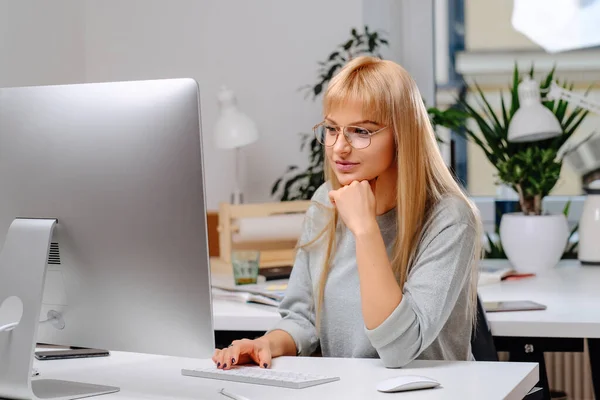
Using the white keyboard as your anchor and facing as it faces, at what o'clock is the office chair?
The office chair is roughly at 12 o'clock from the white keyboard.

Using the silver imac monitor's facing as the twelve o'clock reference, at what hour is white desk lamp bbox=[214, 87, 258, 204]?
The white desk lamp is roughly at 11 o'clock from the silver imac monitor.

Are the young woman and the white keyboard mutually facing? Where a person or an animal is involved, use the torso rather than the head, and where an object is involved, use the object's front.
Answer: yes

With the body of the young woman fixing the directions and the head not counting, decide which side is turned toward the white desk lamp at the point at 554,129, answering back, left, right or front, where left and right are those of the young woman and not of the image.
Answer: back

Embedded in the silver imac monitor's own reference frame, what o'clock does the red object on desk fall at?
The red object on desk is roughly at 12 o'clock from the silver imac monitor.

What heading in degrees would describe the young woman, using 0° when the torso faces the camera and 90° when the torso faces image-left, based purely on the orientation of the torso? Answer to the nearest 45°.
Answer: approximately 45°

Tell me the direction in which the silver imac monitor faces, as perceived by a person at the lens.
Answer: facing away from the viewer and to the right of the viewer

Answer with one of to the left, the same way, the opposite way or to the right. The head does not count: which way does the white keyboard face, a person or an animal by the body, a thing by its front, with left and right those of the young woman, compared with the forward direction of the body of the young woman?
the opposite way

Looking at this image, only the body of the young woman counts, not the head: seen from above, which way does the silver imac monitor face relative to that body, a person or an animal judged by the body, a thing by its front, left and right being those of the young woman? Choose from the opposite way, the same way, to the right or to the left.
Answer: the opposite way
